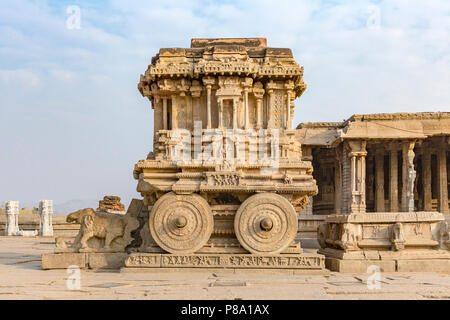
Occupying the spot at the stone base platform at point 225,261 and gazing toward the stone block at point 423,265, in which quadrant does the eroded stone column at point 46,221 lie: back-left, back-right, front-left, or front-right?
back-left

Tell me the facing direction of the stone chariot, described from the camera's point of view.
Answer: facing to the left of the viewer

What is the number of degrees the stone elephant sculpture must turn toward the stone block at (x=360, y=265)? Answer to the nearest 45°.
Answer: approximately 180°

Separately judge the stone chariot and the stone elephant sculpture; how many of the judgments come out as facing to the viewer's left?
2

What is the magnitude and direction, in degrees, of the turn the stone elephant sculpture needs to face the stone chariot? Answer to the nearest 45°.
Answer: approximately 180°

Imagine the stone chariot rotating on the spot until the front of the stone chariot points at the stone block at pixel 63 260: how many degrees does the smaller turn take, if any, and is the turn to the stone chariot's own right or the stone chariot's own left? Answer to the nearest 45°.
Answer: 0° — it already faces it

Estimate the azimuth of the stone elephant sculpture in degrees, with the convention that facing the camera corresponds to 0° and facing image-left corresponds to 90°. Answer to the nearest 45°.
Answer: approximately 90°

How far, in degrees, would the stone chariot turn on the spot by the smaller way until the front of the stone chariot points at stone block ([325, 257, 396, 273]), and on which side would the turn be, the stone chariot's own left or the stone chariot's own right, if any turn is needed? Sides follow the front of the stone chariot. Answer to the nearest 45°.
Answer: approximately 180°

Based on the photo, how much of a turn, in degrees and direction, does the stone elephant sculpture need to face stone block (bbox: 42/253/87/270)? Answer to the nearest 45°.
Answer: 0° — it already faces it
